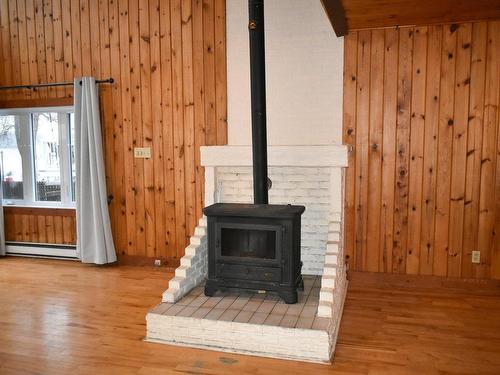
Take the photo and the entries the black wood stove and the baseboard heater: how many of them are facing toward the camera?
2

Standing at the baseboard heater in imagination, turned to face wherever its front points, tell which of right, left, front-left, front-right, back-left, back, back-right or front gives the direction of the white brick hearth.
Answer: front-left

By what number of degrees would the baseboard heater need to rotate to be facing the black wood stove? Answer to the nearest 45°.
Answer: approximately 45° to its left

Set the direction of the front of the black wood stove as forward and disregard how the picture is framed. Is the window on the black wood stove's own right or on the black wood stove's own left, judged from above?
on the black wood stove's own right

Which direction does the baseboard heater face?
toward the camera

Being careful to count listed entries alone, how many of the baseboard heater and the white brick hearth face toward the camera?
2

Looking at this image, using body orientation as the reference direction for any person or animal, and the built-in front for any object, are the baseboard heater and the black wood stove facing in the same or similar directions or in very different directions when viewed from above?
same or similar directions

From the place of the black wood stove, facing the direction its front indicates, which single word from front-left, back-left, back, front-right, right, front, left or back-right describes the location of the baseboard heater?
back-right

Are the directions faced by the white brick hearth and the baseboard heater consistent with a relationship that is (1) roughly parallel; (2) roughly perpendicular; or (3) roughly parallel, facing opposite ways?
roughly parallel

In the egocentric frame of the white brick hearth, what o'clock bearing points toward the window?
The window is roughly at 4 o'clock from the white brick hearth.

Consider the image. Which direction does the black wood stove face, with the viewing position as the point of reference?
facing the viewer

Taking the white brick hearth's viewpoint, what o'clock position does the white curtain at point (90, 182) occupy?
The white curtain is roughly at 4 o'clock from the white brick hearth.
